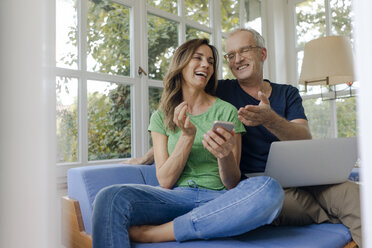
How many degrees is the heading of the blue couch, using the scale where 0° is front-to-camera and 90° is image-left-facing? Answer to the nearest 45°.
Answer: approximately 0°

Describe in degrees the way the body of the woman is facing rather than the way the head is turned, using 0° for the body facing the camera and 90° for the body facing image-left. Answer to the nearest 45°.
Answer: approximately 0°

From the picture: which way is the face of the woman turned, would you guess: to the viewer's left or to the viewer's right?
to the viewer's right
